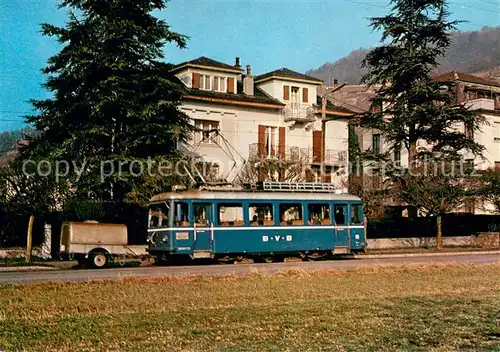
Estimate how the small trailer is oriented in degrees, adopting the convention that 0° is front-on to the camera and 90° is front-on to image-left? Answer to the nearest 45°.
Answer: approximately 270°

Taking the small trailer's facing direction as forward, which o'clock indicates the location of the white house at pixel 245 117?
The white house is roughly at 10 o'clock from the small trailer.

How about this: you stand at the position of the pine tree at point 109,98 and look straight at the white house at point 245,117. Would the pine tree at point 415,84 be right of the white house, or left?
right

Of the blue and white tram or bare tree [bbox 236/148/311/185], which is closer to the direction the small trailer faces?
the blue and white tram

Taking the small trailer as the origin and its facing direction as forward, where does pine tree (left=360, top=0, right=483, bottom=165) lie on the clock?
The pine tree is roughly at 11 o'clock from the small trailer.

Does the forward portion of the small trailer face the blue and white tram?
yes

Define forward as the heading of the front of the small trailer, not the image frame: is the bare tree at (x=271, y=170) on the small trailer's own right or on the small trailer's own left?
on the small trailer's own left
